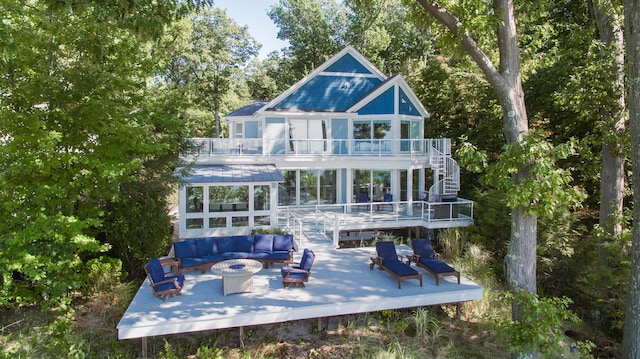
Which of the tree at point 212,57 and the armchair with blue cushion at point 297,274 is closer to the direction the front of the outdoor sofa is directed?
the armchair with blue cushion

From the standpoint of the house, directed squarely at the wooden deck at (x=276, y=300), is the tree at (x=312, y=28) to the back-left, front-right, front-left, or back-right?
back-right

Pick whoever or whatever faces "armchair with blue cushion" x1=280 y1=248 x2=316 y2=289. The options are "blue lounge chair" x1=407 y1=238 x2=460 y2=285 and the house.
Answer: the house

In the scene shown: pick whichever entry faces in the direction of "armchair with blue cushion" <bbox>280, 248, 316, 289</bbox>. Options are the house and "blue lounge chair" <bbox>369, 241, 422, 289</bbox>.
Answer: the house

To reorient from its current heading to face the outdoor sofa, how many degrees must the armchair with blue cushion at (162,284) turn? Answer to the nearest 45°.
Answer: approximately 45° to its left

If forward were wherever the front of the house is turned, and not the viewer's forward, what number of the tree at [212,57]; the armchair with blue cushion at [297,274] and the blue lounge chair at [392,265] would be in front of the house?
2

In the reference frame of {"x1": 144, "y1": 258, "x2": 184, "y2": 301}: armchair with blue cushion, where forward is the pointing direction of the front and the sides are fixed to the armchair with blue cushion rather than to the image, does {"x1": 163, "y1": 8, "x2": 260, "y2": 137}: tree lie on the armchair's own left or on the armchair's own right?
on the armchair's own left

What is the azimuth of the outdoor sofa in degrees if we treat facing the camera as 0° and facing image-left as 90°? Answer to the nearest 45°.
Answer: approximately 0°

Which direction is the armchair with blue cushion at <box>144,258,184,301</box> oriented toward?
to the viewer's right

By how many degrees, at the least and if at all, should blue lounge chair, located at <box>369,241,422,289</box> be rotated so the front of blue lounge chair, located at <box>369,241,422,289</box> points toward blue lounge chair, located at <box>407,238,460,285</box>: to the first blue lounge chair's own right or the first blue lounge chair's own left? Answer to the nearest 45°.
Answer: approximately 90° to the first blue lounge chair's own left
